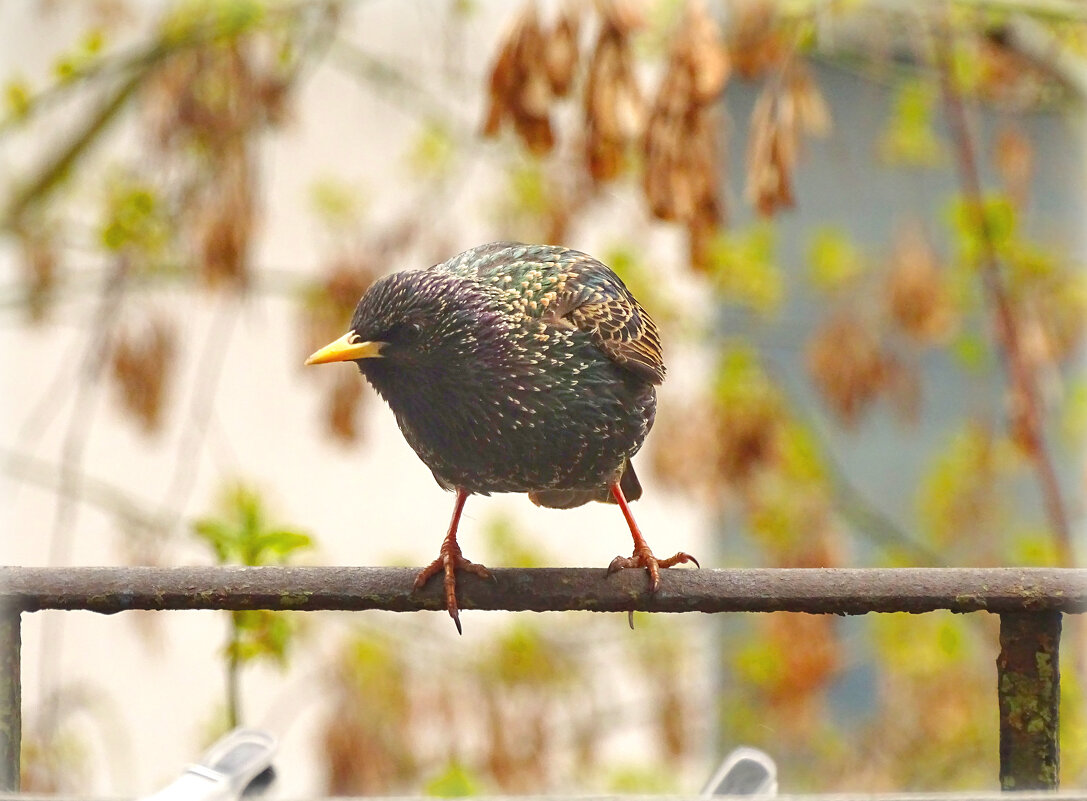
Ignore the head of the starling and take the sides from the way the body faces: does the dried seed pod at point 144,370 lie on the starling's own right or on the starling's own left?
on the starling's own right

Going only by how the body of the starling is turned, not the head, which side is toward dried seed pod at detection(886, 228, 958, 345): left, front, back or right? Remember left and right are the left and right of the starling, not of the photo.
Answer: back

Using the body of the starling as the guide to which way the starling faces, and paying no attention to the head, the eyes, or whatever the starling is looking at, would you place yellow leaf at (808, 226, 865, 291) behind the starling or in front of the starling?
behind

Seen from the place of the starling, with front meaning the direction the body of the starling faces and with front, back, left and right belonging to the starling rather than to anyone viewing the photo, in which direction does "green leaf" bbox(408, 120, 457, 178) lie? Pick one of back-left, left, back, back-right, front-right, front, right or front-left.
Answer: back-right

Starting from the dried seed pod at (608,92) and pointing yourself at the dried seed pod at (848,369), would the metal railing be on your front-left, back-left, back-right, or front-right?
back-right

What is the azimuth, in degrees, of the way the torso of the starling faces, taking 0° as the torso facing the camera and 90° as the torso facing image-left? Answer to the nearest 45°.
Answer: approximately 45°

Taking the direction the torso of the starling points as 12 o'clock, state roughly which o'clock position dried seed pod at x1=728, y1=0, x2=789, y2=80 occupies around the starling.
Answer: The dried seed pod is roughly at 5 o'clock from the starling.
